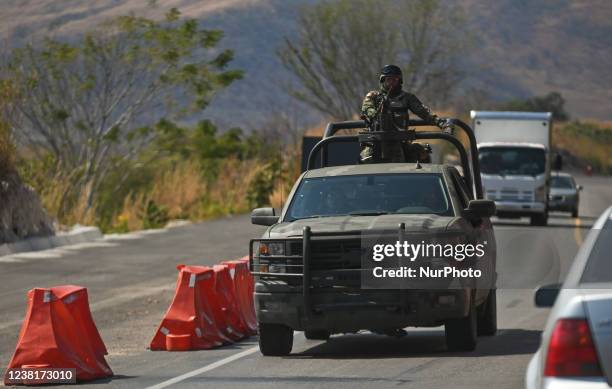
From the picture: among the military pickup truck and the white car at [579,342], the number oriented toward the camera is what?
1

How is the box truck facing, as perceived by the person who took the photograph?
facing the viewer

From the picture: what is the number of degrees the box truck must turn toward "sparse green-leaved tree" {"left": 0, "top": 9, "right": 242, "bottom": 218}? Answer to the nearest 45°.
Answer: approximately 90° to its right

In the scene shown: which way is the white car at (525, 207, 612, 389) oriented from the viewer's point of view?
away from the camera

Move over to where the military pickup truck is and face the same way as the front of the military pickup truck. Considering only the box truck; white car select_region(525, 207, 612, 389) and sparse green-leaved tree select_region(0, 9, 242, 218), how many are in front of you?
1

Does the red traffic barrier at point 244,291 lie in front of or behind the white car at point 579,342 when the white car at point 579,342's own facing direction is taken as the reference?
in front

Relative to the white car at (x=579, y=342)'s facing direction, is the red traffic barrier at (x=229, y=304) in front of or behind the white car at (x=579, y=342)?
in front

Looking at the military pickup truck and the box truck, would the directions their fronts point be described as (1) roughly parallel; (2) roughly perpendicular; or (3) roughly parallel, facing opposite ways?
roughly parallel

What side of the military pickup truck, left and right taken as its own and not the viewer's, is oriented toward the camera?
front

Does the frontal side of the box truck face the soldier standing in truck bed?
yes

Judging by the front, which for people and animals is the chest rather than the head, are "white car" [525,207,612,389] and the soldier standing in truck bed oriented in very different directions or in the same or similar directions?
very different directions

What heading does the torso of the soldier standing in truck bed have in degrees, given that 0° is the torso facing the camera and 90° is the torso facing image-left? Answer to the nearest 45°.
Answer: approximately 0°

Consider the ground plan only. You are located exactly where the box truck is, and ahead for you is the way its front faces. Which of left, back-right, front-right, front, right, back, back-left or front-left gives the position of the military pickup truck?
front

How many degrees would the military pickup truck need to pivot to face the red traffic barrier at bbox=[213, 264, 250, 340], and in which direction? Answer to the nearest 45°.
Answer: approximately 135° to its right

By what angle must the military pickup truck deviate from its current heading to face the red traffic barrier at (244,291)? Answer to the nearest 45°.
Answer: approximately 135° to its right
